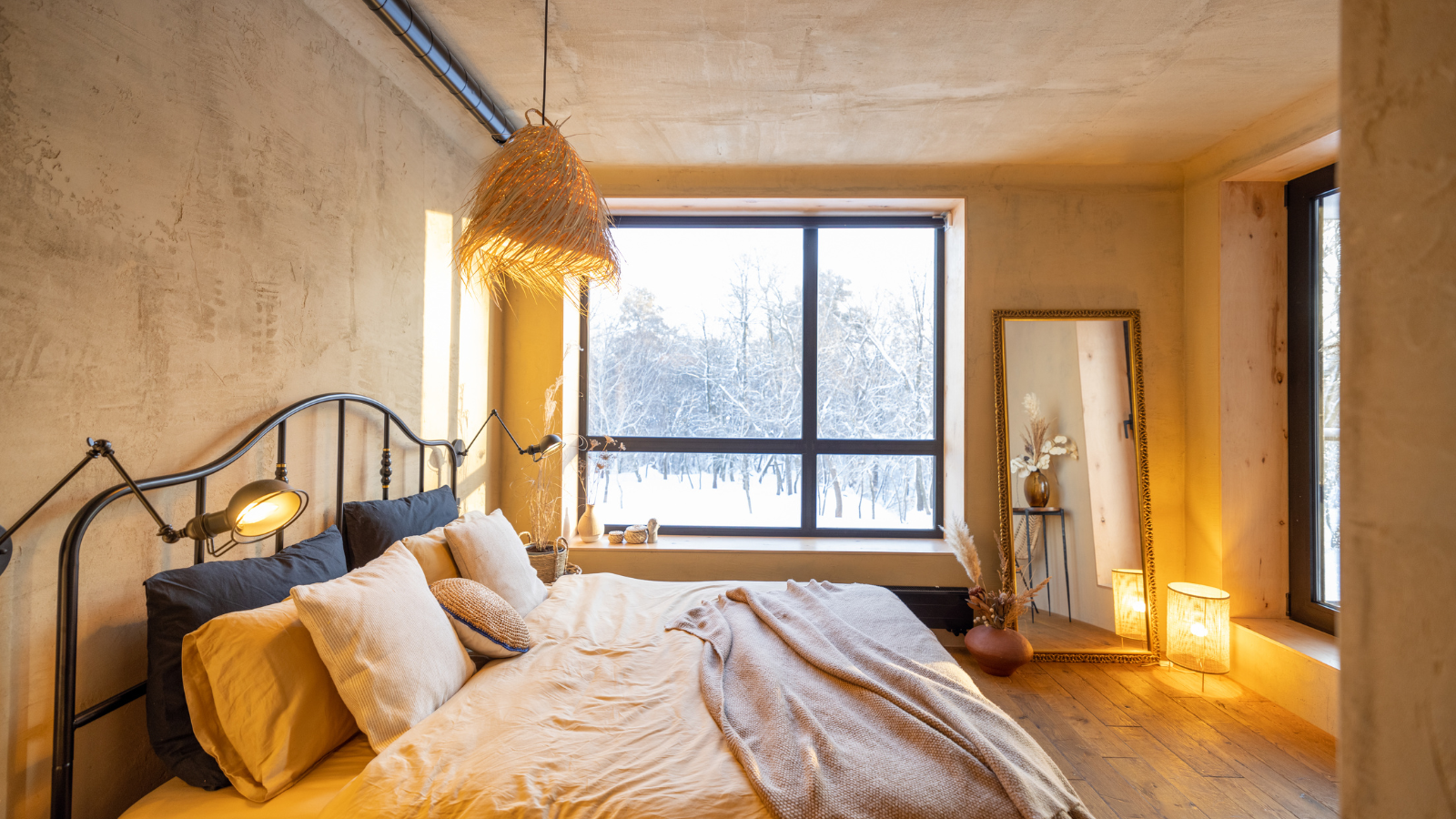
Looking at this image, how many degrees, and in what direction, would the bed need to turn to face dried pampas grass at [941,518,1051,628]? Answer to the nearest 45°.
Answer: approximately 45° to its left

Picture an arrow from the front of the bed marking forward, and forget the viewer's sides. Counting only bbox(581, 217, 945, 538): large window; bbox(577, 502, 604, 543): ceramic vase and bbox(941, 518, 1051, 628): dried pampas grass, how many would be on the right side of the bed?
0

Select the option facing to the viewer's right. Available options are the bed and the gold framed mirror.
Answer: the bed

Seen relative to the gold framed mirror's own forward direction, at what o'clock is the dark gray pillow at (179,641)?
The dark gray pillow is roughly at 1 o'clock from the gold framed mirror.

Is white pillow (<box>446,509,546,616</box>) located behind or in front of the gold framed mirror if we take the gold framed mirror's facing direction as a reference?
in front

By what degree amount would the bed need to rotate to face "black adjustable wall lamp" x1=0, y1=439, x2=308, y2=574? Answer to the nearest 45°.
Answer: approximately 180°

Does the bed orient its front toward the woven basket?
no

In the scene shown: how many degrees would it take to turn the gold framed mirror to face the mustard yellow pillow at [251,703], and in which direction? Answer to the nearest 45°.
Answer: approximately 45° to its right

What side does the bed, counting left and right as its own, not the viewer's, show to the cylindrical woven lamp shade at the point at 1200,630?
front

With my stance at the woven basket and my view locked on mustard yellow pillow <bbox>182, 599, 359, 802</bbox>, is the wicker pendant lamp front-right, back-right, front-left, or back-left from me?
front-left

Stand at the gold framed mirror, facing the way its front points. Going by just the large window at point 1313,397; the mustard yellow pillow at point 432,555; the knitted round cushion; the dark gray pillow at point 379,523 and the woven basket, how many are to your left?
1

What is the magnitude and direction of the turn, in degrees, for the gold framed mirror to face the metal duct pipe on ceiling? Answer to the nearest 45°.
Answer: approximately 45° to its right

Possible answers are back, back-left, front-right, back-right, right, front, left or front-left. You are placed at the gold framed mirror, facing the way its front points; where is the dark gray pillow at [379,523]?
front-right

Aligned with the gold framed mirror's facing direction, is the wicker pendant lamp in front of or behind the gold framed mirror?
in front

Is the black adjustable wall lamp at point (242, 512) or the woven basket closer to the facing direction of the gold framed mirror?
the black adjustable wall lamp

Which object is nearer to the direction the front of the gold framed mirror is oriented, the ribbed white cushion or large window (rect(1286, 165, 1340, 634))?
the ribbed white cushion

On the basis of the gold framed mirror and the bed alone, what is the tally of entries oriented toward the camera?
1

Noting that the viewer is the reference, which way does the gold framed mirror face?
facing the viewer

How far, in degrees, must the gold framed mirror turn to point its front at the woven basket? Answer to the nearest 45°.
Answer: approximately 45° to its right

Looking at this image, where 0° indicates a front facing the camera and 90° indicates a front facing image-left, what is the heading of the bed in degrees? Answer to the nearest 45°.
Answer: approximately 270°
